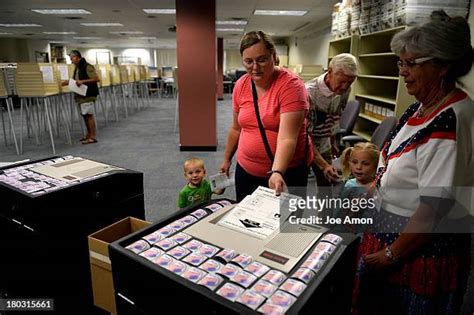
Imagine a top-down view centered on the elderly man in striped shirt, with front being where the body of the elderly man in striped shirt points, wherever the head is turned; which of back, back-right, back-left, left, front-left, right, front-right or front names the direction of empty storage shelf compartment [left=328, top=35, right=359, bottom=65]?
back-left

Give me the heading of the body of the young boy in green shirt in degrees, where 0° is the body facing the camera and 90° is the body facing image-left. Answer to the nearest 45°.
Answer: approximately 0°

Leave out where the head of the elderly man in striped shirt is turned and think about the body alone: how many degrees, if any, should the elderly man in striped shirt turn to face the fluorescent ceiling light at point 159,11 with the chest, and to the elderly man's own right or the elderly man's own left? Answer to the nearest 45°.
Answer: approximately 180°

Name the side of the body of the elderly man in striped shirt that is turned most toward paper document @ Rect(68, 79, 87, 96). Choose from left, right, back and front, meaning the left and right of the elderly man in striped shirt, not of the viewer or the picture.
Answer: back

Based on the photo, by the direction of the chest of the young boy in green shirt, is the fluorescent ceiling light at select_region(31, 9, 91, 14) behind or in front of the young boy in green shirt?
behind

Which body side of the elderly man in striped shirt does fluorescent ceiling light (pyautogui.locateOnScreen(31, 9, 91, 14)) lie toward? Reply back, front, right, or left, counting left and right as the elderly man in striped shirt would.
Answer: back

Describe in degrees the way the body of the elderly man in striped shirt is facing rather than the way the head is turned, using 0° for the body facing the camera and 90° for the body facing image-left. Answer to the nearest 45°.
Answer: approximately 315°

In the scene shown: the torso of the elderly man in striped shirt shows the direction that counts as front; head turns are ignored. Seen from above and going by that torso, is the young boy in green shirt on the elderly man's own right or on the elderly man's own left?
on the elderly man's own right

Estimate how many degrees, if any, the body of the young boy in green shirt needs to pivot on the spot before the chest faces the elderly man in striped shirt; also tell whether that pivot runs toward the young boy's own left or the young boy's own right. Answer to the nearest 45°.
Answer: approximately 90° to the young boy's own left

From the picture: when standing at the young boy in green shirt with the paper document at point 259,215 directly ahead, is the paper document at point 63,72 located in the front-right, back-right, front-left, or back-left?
back-right

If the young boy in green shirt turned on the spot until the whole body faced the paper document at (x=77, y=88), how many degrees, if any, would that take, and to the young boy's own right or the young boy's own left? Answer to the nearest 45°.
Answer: approximately 135° to the young boy's own right
